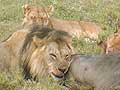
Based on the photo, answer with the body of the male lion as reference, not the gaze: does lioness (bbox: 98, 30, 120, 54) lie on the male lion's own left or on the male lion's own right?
on the male lion's own left

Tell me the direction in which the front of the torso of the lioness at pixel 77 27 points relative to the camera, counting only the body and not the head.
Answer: to the viewer's left

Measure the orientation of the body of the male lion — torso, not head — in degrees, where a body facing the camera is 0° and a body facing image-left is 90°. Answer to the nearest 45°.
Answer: approximately 315°

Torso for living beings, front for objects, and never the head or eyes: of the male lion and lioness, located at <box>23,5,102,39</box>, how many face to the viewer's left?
1
